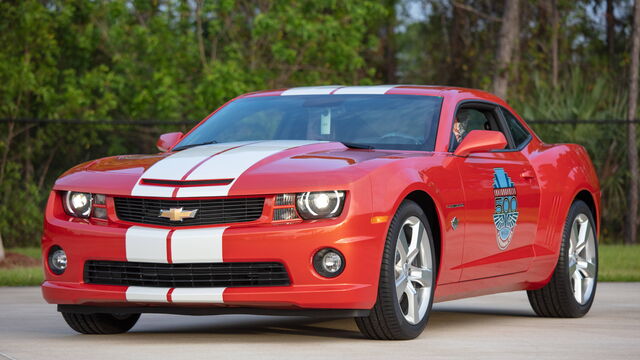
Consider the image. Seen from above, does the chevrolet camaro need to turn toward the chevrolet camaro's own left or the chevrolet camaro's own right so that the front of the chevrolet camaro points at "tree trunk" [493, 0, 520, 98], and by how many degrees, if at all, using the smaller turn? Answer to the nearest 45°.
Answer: approximately 135° to the chevrolet camaro's own right

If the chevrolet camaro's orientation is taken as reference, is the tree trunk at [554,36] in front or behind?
behind

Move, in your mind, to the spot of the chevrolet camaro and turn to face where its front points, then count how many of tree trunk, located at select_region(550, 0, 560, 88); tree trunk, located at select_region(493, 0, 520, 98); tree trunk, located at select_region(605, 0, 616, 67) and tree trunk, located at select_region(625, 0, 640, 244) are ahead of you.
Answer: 0

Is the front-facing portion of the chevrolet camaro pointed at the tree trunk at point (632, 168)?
no

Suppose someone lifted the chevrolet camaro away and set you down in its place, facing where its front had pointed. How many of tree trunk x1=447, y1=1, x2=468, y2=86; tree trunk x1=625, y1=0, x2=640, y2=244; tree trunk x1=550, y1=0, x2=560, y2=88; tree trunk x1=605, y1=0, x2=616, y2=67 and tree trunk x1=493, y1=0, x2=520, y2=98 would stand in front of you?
0

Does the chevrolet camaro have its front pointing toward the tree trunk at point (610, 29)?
no

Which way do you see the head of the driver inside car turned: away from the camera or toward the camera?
toward the camera

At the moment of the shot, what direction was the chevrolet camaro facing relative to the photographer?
facing the viewer and to the left of the viewer

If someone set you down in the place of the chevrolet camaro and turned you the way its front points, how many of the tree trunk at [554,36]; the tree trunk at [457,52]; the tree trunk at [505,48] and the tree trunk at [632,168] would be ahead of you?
0

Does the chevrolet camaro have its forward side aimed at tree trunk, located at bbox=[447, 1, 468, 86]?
no
